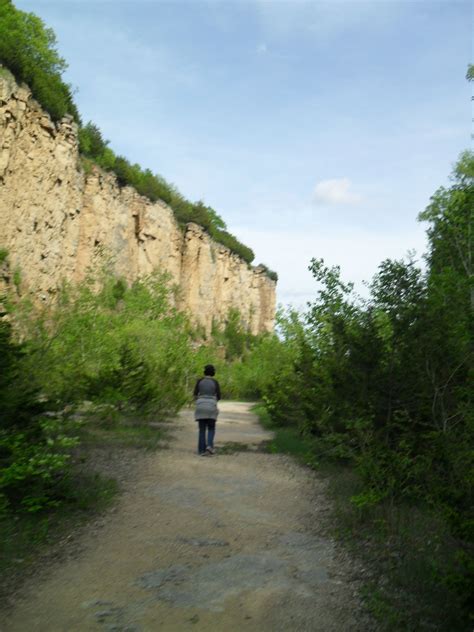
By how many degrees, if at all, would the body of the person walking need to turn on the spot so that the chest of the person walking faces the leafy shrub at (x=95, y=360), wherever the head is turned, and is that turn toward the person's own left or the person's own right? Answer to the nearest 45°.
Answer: approximately 45° to the person's own left

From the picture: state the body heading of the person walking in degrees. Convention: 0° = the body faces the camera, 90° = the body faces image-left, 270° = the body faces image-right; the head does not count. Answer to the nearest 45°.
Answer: approximately 180°
